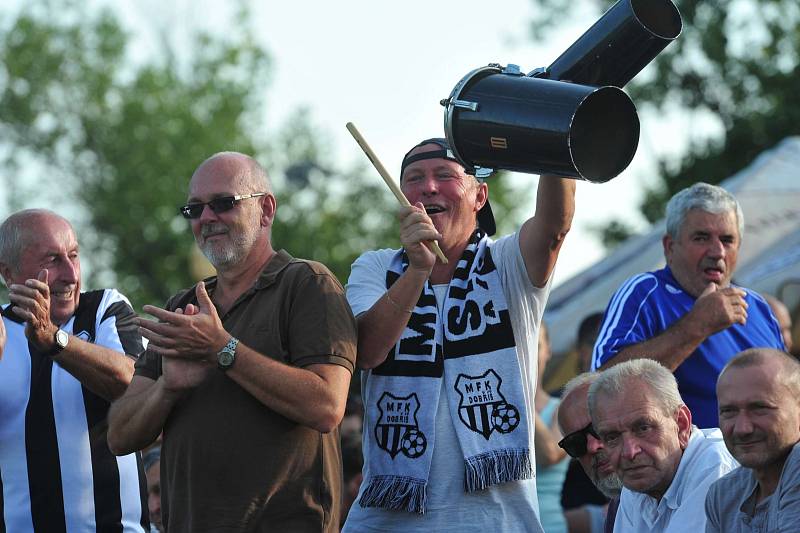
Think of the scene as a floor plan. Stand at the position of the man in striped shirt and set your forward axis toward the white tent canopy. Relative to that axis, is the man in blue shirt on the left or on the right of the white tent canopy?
right

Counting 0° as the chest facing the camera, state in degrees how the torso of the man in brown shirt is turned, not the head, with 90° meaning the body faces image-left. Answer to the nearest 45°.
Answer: approximately 45°

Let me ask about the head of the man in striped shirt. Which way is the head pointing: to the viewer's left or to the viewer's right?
to the viewer's right

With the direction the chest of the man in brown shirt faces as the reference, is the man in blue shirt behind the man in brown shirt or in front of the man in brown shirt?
behind

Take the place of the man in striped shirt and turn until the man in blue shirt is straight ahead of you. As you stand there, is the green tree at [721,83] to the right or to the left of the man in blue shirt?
left

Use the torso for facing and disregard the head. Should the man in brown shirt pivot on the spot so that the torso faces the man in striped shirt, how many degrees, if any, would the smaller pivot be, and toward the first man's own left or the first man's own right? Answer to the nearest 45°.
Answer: approximately 90° to the first man's own right
